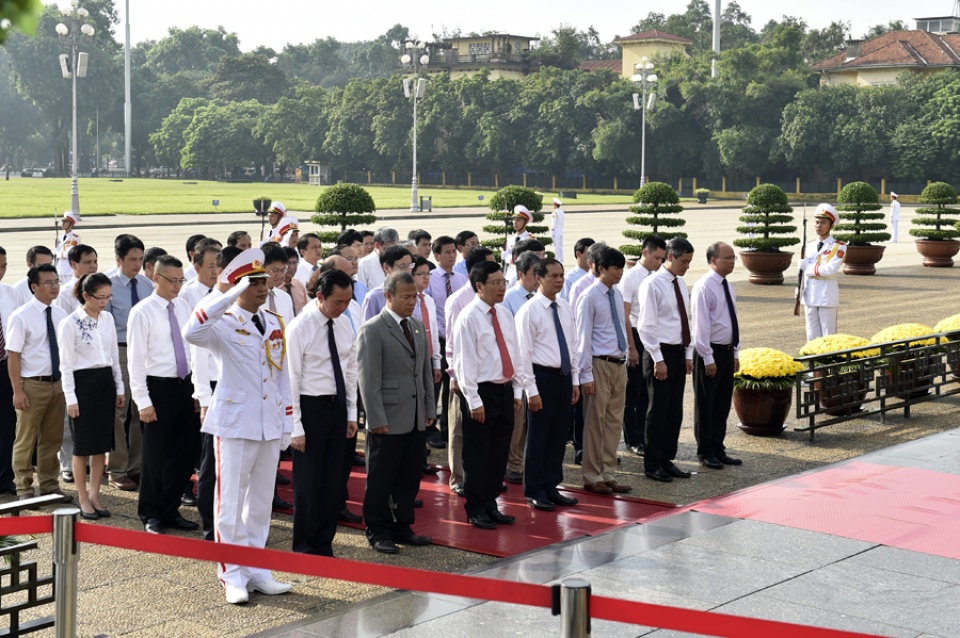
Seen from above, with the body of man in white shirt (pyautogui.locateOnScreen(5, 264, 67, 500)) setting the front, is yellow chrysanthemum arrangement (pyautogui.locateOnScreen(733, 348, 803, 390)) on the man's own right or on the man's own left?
on the man's own left

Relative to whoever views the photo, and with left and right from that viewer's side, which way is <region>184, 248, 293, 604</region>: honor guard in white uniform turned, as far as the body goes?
facing the viewer and to the right of the viewer

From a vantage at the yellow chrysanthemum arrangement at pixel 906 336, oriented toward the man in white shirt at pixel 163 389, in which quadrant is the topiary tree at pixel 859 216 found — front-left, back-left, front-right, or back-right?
back-right

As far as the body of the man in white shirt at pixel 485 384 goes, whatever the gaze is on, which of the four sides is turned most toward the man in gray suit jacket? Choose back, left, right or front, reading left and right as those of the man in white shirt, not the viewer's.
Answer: right

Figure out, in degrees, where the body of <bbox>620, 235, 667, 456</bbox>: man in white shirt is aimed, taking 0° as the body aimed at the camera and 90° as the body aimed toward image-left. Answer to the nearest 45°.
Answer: approximately 315°

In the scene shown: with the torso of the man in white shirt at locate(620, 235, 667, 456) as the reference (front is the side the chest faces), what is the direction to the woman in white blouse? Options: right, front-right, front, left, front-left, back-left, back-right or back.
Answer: right
